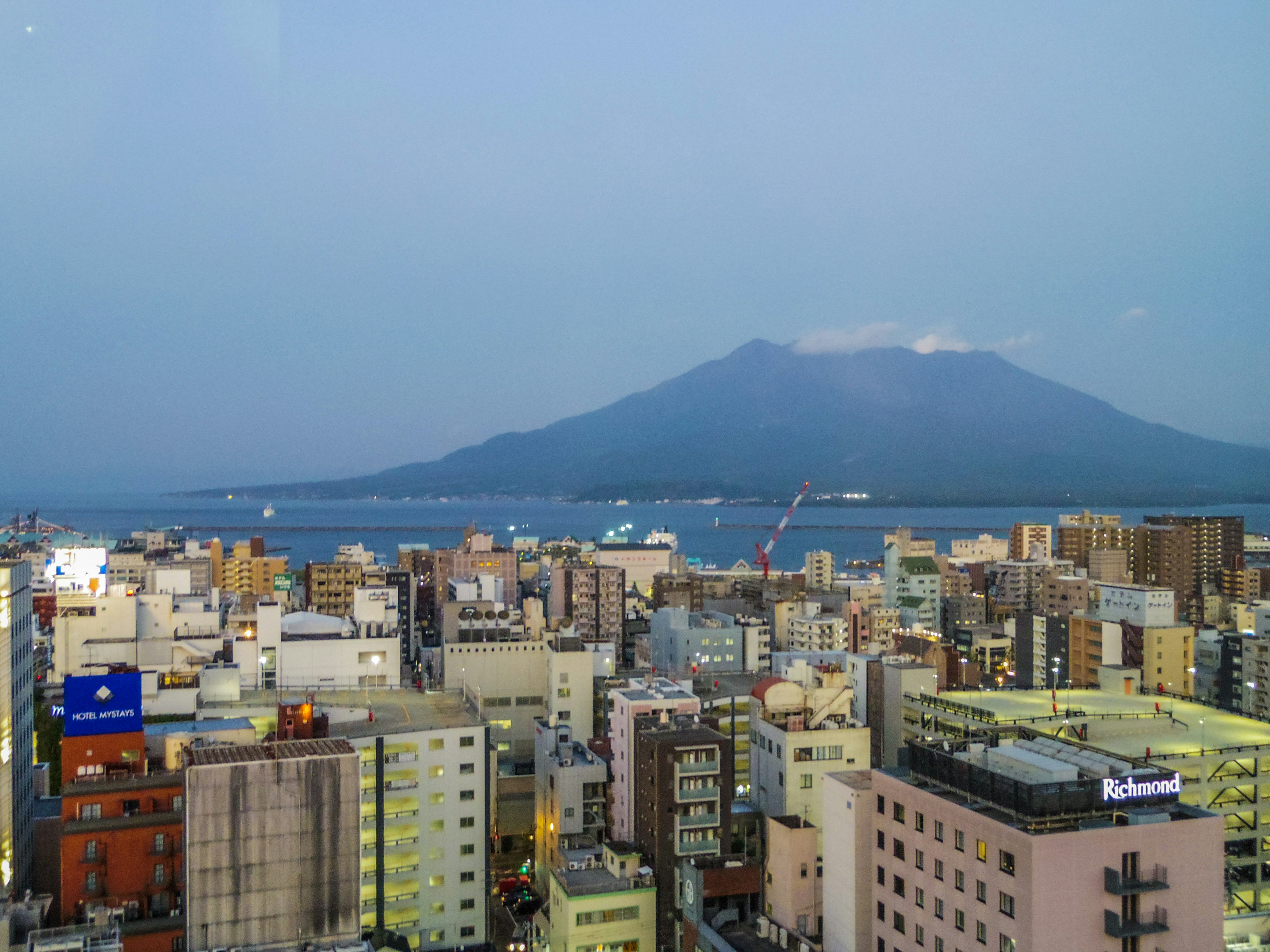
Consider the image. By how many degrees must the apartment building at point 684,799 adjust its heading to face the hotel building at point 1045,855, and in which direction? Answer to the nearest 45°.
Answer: approximately 45° to its left

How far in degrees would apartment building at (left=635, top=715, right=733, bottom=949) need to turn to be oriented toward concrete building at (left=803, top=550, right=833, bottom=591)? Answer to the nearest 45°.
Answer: approximately 180°

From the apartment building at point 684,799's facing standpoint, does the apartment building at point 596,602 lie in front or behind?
behind

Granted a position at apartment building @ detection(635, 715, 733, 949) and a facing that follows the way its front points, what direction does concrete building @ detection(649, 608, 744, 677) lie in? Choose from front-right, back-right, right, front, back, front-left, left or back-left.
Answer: back

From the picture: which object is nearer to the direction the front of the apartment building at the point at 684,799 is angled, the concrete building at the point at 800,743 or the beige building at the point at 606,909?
the beige building

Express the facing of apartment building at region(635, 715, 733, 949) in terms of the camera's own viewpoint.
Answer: facing the viewer

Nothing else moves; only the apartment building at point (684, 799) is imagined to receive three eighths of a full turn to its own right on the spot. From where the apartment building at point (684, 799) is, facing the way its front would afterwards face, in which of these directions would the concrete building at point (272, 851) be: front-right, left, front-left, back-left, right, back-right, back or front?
left

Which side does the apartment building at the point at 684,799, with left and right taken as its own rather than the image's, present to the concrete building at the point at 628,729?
back

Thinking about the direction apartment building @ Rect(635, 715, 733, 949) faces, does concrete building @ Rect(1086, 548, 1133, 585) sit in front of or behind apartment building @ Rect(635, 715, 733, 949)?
behind

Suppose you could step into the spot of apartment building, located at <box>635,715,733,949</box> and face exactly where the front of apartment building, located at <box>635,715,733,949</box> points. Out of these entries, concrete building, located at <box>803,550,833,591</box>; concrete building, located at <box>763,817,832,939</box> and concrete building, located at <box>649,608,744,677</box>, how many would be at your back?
2

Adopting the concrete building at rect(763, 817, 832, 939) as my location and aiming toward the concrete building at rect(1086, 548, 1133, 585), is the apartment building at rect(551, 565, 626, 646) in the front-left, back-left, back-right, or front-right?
front-left

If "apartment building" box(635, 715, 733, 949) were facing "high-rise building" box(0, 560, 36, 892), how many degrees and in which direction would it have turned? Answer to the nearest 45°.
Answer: approximately 90° to its right

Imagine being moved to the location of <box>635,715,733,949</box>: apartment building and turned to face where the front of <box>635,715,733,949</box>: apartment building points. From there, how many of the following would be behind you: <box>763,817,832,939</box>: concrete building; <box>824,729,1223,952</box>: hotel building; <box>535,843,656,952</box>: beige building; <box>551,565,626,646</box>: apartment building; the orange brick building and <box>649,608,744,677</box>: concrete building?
2

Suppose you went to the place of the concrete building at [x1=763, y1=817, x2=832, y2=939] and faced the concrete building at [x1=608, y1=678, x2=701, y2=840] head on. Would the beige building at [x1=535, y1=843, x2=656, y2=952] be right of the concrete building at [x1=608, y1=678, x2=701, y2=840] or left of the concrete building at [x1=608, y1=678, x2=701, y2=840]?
left

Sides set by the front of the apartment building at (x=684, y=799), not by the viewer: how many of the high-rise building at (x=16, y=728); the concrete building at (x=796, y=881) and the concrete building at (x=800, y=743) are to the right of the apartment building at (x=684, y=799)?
1
